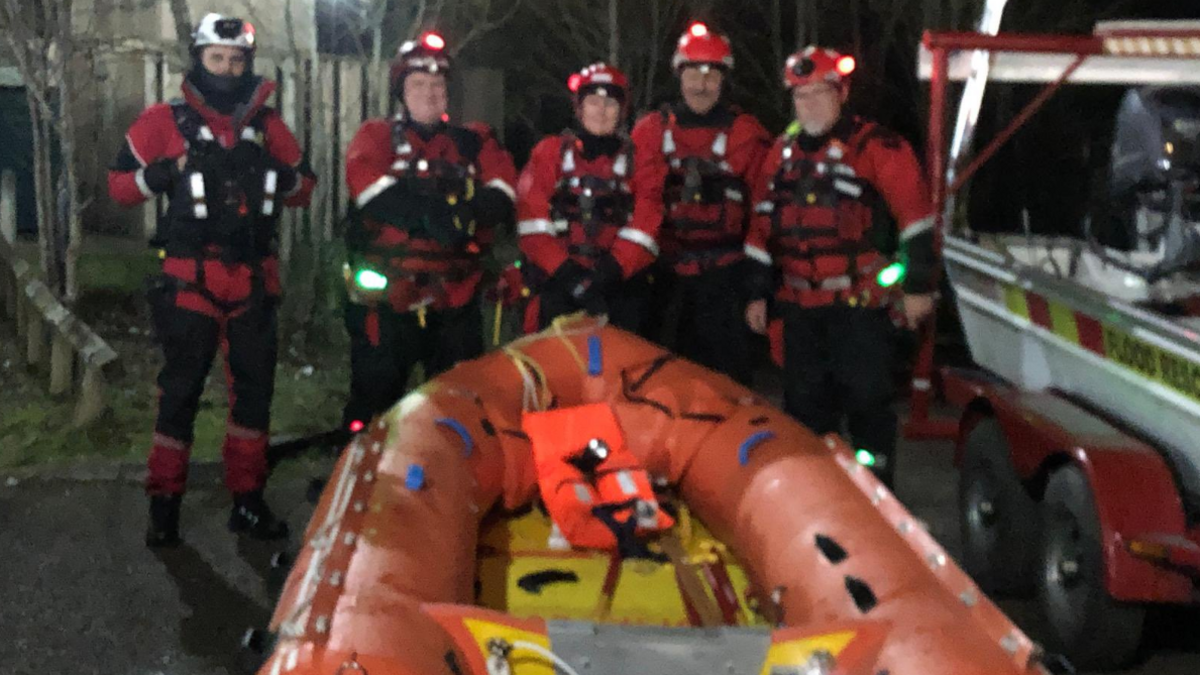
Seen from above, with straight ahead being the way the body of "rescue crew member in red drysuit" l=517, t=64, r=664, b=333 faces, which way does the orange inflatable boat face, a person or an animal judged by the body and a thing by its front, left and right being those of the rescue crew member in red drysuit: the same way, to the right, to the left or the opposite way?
the opposite way

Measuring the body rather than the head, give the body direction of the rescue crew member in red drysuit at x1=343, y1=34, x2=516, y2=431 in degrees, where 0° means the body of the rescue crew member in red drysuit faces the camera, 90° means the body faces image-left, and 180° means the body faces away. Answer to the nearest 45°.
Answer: approximately 0°

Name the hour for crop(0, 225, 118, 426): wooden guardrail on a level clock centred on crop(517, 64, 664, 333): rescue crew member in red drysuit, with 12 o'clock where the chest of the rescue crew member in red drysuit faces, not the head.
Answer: The wooden guardrail is roughly at 4 o'clock from the rescue crew member in red drysuit.

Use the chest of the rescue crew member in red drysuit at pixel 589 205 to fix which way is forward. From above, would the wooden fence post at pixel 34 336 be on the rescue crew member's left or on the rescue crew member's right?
on the rescue crew member's right

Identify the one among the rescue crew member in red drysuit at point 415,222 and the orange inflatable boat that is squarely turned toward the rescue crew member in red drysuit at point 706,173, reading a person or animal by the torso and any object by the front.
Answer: the orange inflatable boat

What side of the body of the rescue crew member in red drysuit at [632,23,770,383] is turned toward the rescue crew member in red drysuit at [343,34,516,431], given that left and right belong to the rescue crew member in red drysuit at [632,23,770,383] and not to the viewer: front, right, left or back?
right

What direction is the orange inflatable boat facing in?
away from the camera

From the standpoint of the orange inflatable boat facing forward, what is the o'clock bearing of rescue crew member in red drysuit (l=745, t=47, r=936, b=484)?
The rescue crew member in red drysuit is roughly at 1 o'clock from the orange inflatable boat.

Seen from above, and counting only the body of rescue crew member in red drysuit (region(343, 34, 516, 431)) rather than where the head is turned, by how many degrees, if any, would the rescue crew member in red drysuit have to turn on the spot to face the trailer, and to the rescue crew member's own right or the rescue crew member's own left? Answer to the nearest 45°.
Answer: approximately 45° to the rescue crew member's own left
